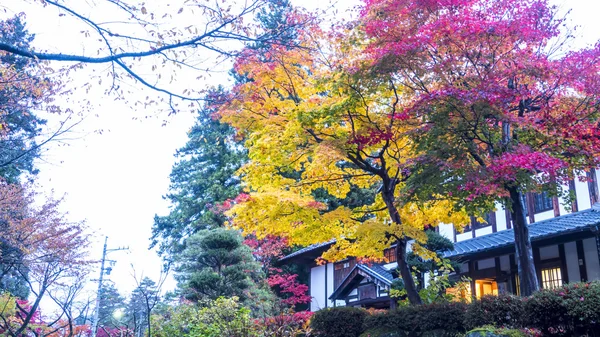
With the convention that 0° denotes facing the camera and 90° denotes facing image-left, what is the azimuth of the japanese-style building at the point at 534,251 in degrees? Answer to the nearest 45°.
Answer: approximately 45°

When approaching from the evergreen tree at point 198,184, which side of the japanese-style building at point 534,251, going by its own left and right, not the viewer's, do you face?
right

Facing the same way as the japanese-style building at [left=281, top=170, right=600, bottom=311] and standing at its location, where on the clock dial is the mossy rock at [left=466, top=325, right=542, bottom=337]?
The mossy rock is roughly at 11 o'clock from the japanese-style building.

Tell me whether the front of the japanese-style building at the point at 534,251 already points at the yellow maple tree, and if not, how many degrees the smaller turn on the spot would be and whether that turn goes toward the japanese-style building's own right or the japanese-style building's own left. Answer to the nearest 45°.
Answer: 0° — it already faces it

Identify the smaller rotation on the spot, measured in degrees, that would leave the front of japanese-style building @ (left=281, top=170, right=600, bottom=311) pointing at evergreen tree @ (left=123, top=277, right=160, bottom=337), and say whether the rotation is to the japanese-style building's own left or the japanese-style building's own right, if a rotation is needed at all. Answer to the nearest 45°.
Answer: approximately 90° to the japanese-style building's own right

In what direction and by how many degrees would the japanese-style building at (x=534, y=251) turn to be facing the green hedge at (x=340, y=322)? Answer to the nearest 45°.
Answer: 0° — it already faces it

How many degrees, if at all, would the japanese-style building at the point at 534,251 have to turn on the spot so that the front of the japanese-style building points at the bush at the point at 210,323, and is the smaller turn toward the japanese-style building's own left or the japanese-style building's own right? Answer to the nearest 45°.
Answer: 0° — it already faces it
